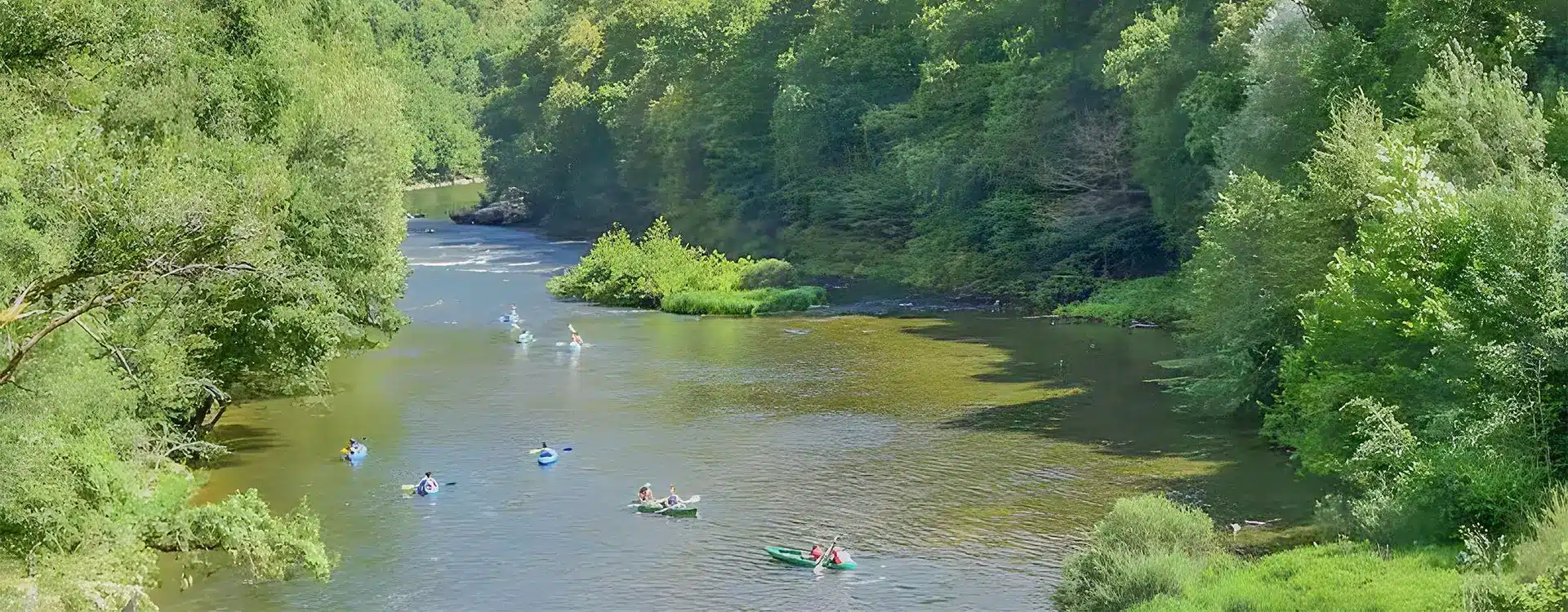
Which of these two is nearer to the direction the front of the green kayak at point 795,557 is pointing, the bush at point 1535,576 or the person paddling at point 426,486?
the person paddling

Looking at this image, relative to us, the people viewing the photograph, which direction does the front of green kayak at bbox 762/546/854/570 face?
facing away from the viewer and to the left of the viewer

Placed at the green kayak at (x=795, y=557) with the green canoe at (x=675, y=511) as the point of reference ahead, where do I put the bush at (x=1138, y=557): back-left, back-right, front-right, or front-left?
back-right

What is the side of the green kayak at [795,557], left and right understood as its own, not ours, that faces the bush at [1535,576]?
back

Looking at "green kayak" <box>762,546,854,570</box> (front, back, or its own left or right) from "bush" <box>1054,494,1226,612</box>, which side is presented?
back

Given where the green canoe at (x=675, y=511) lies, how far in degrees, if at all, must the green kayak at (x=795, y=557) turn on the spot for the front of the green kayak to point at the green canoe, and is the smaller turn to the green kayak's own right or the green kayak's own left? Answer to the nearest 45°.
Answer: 0° — it already faces it

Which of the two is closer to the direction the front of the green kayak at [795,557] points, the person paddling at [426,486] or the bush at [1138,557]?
the person paddling
